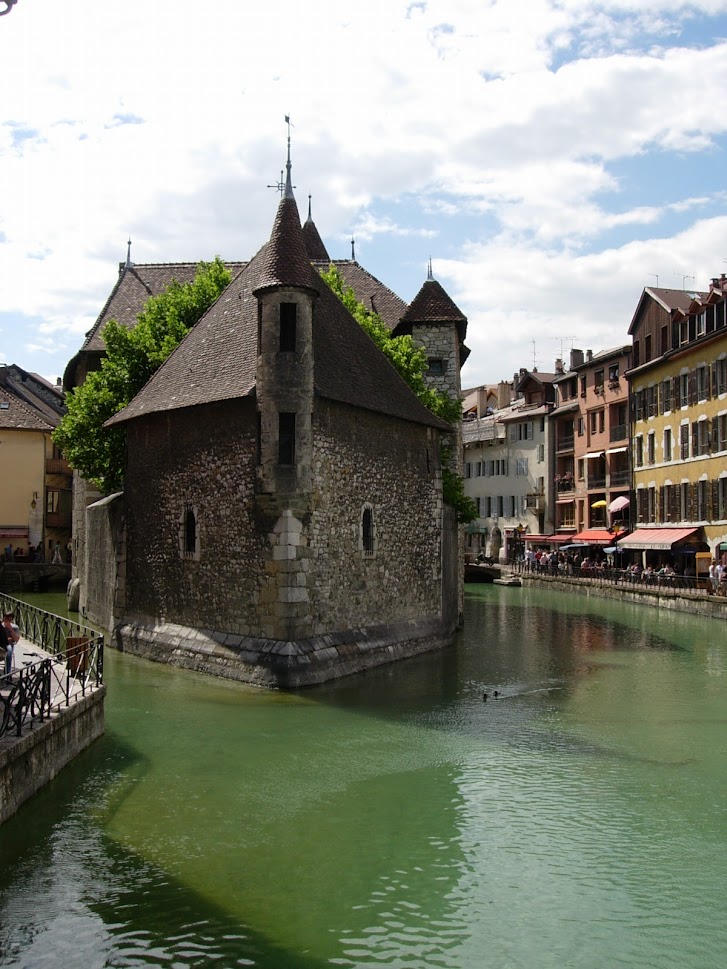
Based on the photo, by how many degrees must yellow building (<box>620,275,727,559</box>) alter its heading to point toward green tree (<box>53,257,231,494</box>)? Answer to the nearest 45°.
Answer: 0° — it already faces it

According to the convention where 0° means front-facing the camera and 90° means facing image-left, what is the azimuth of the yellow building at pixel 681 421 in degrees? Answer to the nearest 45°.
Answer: approximately 45°

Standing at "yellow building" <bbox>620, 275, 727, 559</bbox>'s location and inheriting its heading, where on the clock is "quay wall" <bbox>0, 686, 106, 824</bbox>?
The quay wall is roughly at 11 o'clock from the yellow building.

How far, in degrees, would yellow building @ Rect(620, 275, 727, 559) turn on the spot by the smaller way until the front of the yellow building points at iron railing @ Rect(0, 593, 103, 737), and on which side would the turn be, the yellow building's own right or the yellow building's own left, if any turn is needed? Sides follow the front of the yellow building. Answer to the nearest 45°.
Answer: approximately 45° to the yellow building's own left

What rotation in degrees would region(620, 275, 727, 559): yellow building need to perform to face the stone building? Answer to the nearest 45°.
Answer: approximately 45° to its left

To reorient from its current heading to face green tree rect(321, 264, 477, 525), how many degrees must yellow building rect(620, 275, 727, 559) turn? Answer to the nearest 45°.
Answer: approximately 45° to its left
